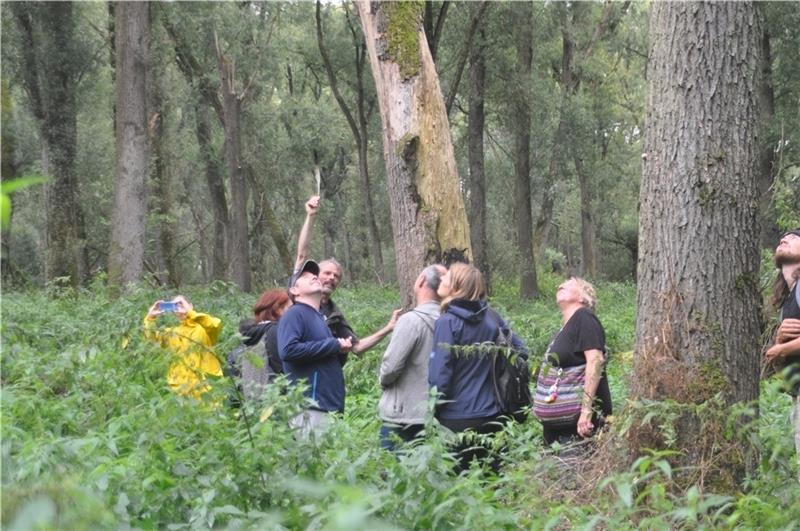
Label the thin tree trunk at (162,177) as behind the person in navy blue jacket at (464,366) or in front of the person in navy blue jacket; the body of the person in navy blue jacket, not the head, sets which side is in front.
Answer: in front

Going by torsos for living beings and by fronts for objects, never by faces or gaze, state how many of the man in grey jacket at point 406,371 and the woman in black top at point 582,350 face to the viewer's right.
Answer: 0

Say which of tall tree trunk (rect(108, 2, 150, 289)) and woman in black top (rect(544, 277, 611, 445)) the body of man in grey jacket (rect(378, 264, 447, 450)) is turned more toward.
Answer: the tall tree trunk

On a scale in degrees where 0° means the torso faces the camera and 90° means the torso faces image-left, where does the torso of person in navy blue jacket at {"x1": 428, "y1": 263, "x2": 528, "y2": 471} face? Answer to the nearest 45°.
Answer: approximately 135°

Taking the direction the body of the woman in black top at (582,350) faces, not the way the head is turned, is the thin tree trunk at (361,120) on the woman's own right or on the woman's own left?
on the woman's own right

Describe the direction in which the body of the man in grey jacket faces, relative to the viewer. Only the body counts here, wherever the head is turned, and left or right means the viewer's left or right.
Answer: facing away from the viewer and to the left of the viewer

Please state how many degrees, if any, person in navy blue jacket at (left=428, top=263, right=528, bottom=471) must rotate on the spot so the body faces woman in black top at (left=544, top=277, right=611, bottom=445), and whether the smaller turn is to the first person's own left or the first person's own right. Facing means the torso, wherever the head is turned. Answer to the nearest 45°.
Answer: approximately 135° to the first person's own right

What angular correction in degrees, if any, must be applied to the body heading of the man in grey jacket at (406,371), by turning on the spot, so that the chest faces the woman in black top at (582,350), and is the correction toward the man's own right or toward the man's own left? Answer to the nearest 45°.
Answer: approximately 135° to the man's own right
